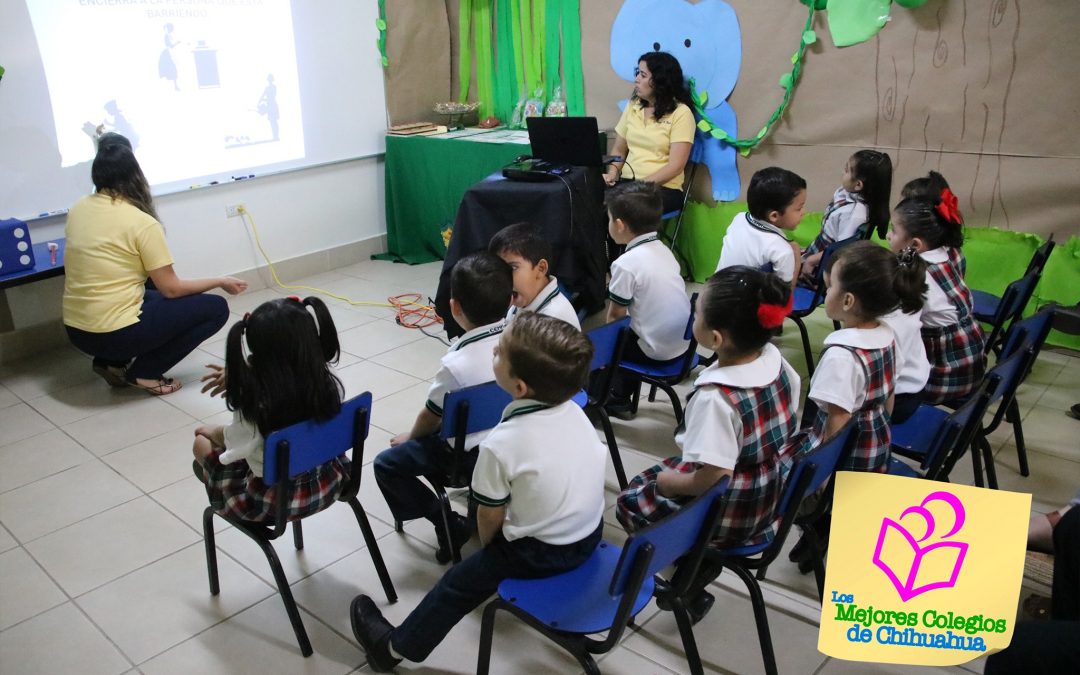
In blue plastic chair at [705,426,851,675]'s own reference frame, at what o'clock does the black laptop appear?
The black laptop is roughly at 2 o'clock from the blue plastic chair.

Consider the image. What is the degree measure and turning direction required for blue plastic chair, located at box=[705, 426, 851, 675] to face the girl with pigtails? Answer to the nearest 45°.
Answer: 0° — it already faces them

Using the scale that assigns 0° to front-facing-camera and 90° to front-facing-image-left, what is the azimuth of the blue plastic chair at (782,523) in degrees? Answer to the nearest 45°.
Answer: approximately 90°

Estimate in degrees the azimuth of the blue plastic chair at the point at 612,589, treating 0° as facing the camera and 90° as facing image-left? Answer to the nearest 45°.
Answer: approximately 135°

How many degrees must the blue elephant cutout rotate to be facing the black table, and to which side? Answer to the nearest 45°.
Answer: approximately 45° to its right

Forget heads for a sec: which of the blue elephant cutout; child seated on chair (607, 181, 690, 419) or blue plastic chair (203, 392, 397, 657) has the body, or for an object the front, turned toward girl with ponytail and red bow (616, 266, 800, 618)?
the blue elephant cutout

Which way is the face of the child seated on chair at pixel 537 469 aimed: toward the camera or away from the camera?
away from the camera

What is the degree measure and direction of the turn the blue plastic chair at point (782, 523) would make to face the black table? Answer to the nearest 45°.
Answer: approximately 45° to its right
